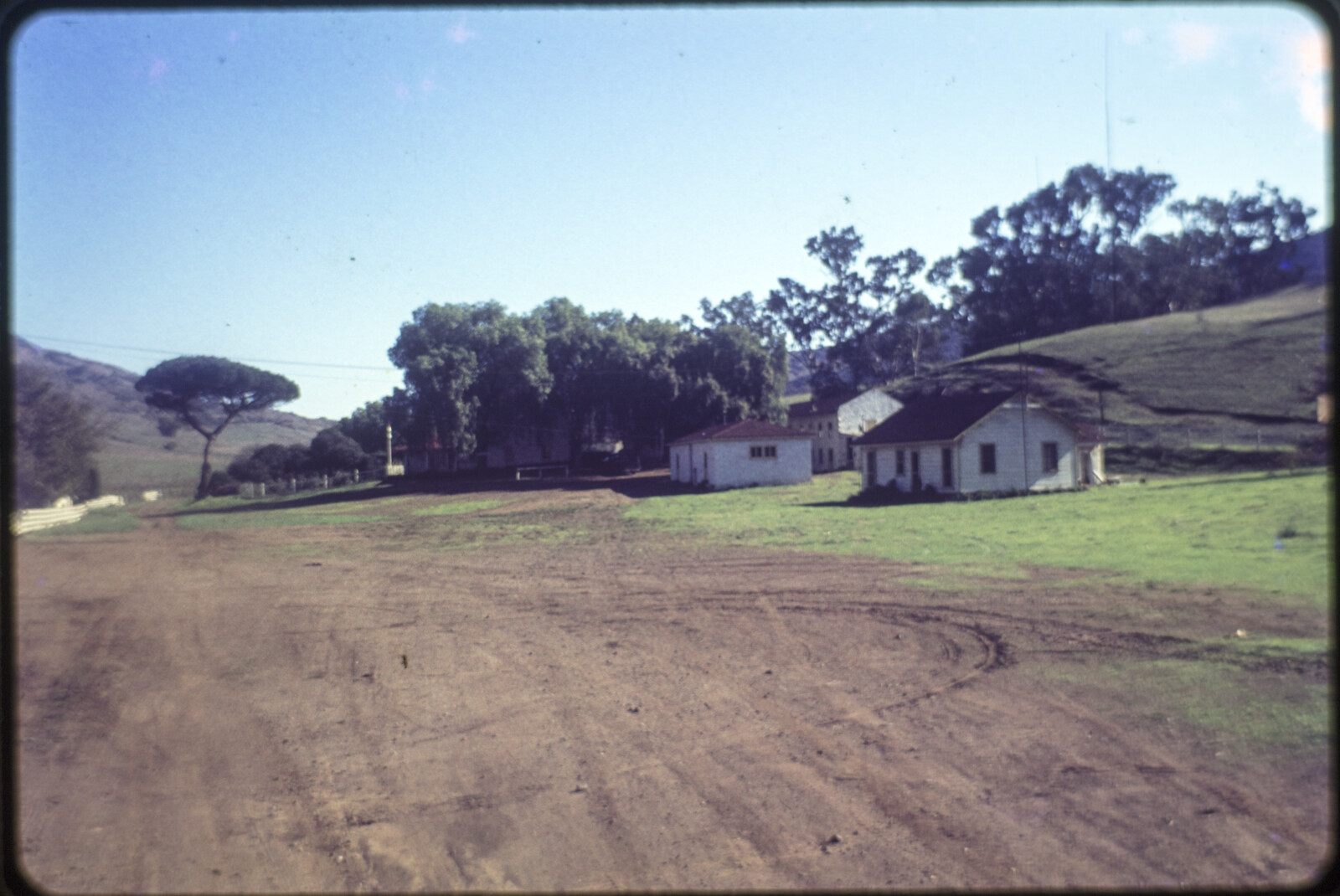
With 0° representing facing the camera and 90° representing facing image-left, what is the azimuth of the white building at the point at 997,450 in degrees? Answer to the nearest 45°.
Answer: approximately 45°

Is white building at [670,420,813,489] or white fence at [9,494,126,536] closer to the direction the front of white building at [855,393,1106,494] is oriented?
the white fence

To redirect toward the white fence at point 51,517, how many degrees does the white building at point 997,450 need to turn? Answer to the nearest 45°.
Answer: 0° — it already faces it

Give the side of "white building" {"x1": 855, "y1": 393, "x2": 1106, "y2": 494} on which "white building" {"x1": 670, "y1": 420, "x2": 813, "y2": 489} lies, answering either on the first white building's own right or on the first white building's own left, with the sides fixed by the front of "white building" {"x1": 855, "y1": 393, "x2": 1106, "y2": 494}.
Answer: on the first white building's own right
